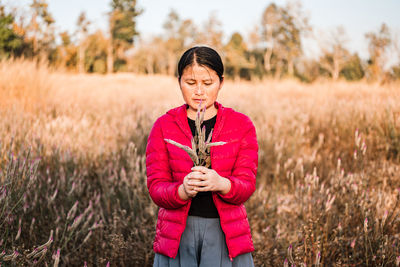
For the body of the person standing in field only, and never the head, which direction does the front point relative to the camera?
toward the camera

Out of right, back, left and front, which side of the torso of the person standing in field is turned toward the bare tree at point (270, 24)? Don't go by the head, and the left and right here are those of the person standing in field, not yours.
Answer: back
